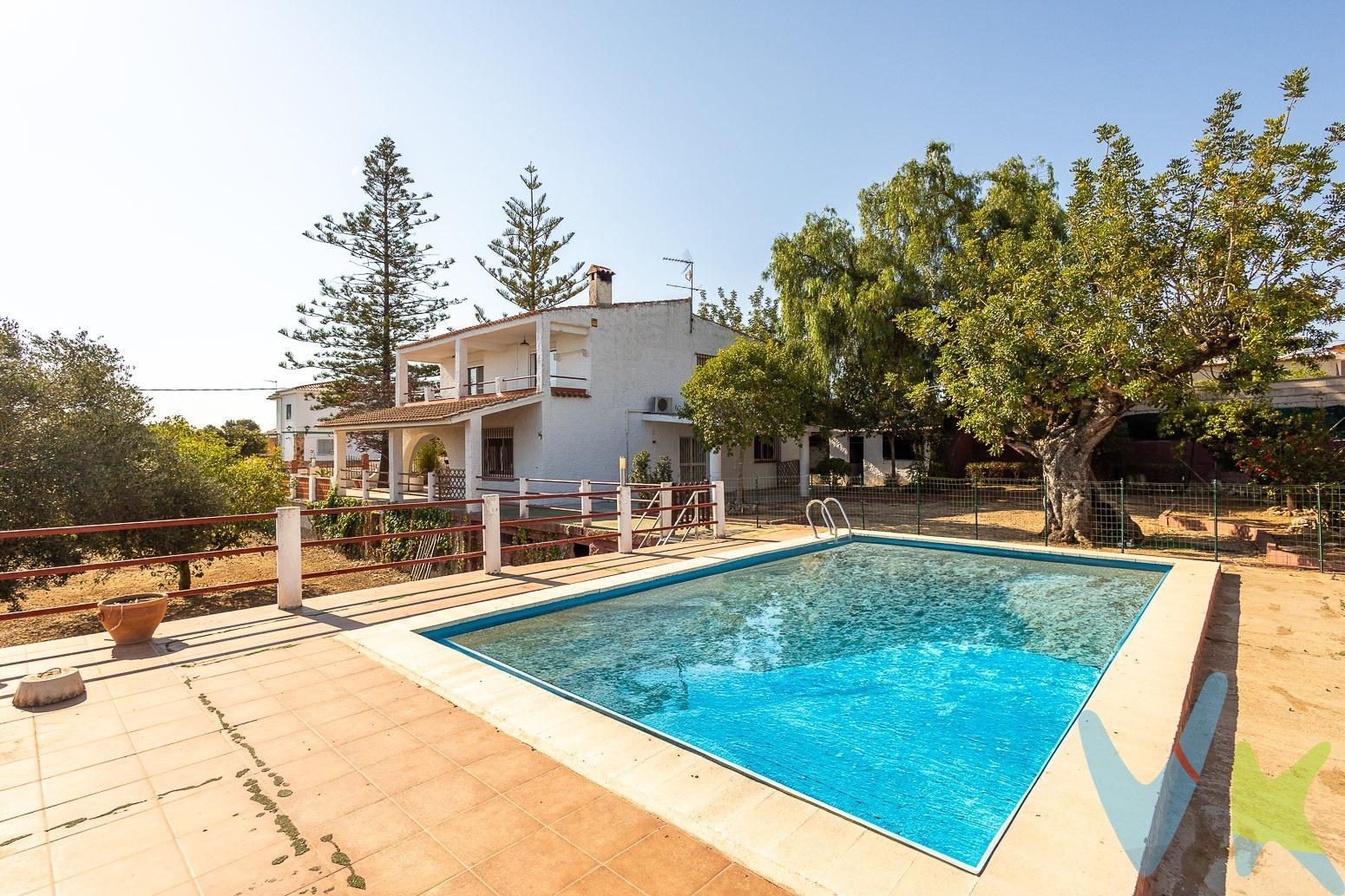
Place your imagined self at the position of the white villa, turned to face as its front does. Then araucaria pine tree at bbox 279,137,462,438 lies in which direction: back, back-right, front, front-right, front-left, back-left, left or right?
right

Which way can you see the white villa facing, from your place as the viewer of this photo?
facing the viewer and to the left of the viewer

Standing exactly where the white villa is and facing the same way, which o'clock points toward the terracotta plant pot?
The terracotta plant pot is roughly at 11 o'clock from the white villa.

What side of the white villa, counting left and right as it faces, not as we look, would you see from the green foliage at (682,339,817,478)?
left

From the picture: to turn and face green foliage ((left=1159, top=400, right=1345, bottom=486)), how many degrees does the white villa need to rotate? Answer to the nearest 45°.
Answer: approximately 90° to its left

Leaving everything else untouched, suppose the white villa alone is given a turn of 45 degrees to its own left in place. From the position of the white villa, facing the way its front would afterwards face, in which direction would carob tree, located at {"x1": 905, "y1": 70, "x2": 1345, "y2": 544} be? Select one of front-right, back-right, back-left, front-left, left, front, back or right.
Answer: front-left

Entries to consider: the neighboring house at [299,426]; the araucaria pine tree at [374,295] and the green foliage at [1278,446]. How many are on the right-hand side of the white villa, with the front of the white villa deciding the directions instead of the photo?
2

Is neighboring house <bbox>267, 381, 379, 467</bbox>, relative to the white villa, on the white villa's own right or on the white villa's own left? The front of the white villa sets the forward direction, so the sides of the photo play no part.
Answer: on the white villa's own right

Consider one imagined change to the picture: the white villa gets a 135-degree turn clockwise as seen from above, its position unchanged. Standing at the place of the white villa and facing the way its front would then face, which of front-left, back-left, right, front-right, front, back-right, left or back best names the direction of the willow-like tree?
right

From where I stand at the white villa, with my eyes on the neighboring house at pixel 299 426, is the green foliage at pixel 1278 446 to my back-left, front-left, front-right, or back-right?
back-right

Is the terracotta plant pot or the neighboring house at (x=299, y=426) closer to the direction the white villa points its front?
the terracotta plant pot
